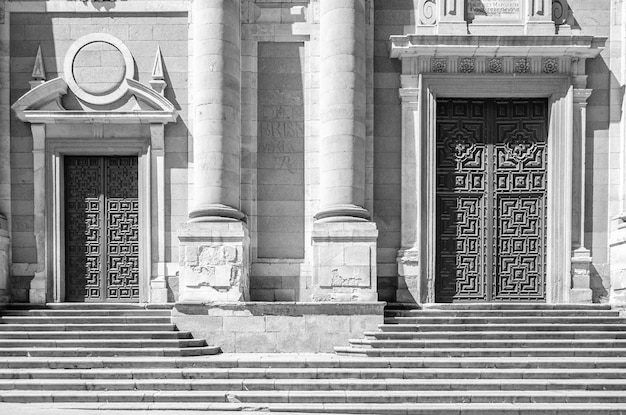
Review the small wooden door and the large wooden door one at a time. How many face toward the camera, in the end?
2

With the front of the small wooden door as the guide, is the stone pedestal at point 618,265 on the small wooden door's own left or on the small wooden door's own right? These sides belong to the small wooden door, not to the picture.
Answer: on the small wooden door's own left

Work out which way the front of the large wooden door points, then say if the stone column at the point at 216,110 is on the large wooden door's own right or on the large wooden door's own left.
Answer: on the large wooden door's own right

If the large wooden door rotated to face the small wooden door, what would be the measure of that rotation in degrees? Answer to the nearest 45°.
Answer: approximately 90° to its right

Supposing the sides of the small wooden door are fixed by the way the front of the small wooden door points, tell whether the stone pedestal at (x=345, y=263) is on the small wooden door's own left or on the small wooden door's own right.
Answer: on the small wooden door's own left

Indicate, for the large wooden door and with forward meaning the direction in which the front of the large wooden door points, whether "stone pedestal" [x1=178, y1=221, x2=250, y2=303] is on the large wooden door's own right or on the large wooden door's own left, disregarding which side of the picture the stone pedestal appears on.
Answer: on the large wooden door's own right

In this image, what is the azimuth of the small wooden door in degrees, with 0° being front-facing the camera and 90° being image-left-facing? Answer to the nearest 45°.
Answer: approximately 0°

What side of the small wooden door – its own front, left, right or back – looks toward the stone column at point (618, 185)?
left

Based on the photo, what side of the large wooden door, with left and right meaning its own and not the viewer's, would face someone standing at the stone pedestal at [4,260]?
right
